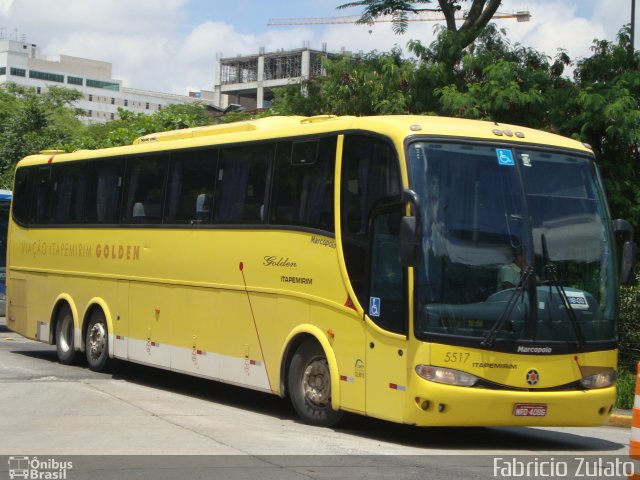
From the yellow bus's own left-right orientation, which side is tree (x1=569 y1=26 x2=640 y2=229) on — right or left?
on its left

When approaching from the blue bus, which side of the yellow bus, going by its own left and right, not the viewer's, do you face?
back

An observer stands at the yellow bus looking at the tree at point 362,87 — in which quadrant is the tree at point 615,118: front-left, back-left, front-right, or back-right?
front-right

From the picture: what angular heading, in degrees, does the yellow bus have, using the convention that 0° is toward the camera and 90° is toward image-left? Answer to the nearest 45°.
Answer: approximately 315°

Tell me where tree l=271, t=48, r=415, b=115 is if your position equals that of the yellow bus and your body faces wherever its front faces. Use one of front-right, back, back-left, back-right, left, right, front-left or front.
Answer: back-left

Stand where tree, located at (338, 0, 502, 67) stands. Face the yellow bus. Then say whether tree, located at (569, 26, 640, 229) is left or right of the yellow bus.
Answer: left

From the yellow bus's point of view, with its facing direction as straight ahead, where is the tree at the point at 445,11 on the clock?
The tree is roughly at 8 o'clock from the yellow bus.
